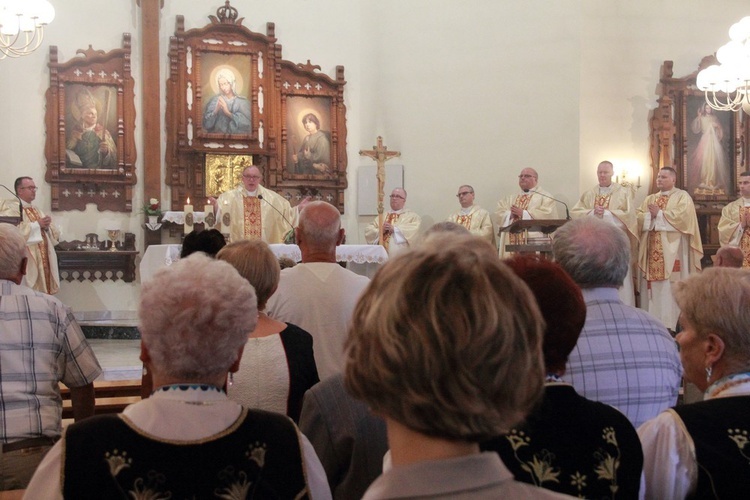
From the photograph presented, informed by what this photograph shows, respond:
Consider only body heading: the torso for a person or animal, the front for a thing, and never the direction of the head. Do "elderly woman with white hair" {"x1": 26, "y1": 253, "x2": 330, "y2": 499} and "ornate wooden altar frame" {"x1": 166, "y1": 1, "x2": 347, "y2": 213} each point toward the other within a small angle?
yes

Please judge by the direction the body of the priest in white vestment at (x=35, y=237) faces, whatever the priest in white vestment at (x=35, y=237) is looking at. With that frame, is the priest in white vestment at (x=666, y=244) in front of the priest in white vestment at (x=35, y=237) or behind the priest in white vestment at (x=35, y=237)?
in front

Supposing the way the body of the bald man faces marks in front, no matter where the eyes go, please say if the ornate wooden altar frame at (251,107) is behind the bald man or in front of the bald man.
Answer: in front

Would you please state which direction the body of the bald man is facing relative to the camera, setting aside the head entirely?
away from the camera

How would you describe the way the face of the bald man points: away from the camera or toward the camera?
away from the camera

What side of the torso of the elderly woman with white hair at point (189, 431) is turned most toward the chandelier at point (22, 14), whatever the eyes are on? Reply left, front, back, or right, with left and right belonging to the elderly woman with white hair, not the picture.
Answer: front

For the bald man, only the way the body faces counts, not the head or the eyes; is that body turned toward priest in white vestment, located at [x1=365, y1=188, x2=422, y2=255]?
yes

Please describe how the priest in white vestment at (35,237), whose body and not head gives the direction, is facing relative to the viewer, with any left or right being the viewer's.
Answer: facing the viewer and to the right of the viewer

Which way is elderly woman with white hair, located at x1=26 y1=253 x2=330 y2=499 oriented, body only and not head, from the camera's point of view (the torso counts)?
away from the camera

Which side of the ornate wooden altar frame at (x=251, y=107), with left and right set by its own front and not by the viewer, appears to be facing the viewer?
front

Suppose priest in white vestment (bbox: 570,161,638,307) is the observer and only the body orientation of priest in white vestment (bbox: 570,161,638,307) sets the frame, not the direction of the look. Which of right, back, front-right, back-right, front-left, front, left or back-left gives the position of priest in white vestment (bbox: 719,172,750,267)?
left

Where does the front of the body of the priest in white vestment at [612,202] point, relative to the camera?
toward the camera

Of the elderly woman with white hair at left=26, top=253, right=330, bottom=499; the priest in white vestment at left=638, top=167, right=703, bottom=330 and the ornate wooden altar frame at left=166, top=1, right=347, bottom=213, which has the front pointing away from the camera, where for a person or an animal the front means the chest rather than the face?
the elderly woman with white hair

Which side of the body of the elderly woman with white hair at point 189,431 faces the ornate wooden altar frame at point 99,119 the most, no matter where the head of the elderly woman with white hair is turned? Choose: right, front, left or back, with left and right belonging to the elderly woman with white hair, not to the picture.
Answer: front

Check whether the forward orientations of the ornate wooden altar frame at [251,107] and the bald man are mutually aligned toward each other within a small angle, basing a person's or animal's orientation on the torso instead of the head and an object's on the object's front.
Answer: yes

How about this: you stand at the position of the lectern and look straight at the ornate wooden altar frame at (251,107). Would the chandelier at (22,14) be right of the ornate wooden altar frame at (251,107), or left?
left
